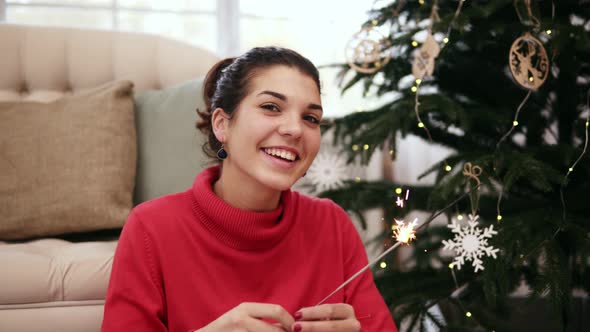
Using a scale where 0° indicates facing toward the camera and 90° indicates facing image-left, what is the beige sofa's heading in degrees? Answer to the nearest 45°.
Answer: approximately 0°

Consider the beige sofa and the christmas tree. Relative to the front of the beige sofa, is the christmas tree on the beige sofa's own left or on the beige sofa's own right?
on the beige sofa's own left

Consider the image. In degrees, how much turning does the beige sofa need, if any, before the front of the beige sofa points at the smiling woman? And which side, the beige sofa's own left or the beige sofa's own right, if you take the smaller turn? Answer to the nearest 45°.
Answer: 0° — it already faces them

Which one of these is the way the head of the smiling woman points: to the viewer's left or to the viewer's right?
to the viewer's right

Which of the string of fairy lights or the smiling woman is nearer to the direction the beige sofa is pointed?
the smiling woman

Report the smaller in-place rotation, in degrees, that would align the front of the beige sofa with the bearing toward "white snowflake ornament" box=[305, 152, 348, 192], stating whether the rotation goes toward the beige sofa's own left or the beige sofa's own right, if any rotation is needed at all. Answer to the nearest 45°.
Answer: approximately 45° to the beige sofa's own left
